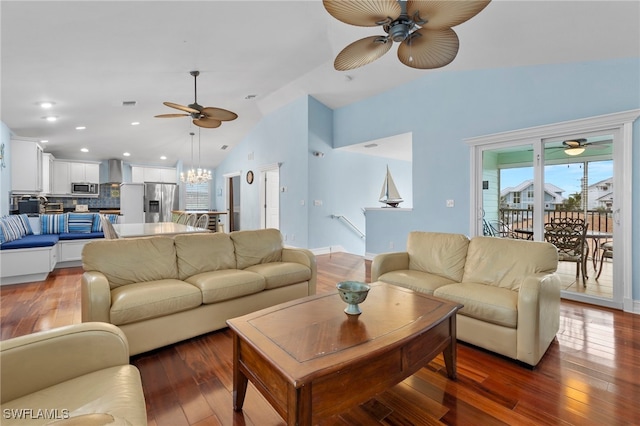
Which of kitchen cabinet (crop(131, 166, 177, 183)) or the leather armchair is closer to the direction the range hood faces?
the leather armchair

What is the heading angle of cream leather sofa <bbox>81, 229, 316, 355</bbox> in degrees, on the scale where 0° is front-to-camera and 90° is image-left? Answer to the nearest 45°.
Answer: approximately 315°

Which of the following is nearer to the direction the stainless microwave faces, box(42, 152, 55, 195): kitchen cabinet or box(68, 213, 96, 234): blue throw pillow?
the blue throw pillow

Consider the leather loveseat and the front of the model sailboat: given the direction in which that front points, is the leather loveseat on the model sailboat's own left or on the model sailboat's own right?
on the model sailboat's own left

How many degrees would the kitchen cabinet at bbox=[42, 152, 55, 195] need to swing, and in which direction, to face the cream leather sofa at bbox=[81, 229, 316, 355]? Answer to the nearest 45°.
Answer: approximately 45° to its right

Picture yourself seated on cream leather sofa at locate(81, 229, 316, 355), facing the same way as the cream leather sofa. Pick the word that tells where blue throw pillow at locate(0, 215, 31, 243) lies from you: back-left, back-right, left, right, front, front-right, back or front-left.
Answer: back

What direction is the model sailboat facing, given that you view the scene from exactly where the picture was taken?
facing to the left of the viewer

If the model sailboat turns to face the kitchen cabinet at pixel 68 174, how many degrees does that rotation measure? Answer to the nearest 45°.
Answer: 0° — it already faces it

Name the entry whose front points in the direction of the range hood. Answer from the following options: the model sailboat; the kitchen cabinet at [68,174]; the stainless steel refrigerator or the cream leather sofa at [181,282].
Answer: the model sailboat

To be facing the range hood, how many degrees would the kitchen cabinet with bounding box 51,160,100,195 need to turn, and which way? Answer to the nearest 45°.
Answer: approximately 90° to its left
